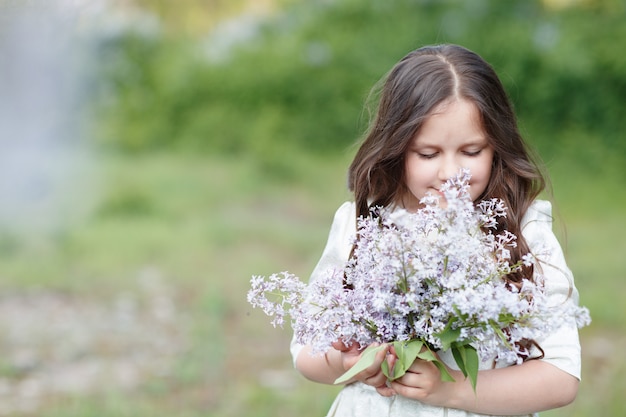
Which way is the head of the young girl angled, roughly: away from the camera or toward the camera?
toward the camera

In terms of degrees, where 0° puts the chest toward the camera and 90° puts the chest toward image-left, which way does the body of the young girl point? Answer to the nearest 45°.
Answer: approximately 0°
